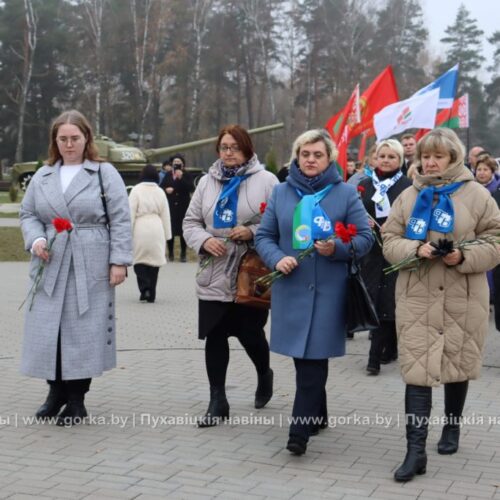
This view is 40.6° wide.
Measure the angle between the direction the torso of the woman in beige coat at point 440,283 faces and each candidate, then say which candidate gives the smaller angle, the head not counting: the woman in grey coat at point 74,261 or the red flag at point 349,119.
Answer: the woman in grey coat

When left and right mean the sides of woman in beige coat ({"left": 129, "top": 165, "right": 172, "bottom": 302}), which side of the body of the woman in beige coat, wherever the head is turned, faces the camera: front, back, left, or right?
back

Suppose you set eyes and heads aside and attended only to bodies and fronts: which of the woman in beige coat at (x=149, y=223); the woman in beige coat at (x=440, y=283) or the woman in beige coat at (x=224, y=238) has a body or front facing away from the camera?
the woman in beige coat at (x=149, y=223)

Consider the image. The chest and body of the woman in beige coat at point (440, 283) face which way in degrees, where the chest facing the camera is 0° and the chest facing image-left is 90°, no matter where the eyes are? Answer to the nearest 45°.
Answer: approximately 45°

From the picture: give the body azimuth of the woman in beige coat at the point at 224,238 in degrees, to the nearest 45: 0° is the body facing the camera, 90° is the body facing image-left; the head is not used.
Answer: approximately 45°

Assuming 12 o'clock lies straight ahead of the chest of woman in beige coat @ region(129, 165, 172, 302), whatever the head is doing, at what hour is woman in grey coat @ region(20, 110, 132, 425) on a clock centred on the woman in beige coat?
The woman in grey coat is roughly at 6 o'clock from the woman in beige coat.

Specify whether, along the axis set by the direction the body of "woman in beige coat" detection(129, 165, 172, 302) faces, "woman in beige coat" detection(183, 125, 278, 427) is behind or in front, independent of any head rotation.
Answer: behind

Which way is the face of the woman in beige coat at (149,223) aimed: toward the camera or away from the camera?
away from the camera

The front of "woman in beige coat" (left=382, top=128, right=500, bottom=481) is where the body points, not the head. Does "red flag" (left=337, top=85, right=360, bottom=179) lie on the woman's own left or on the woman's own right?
on the woman's own right
